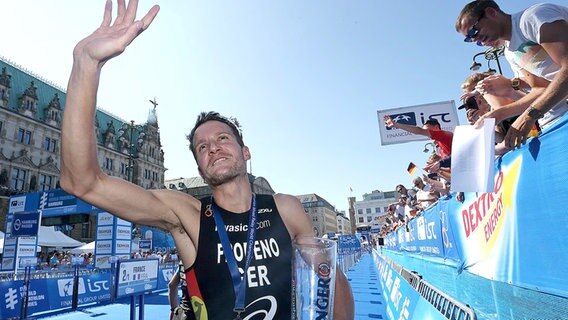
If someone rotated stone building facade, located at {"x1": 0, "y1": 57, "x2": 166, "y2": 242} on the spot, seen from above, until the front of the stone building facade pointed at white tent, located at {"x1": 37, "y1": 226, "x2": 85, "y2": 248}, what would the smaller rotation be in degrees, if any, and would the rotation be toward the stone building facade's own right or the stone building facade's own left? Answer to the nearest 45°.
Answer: approximately 45° to the stone building facade's own right

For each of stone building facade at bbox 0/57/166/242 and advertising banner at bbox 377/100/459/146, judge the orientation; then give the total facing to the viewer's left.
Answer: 0

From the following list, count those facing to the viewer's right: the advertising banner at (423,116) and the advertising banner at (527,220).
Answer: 0

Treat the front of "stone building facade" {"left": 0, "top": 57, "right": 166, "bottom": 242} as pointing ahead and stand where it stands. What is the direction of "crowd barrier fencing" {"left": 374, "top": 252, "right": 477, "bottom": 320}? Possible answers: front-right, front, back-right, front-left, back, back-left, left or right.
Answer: front-right

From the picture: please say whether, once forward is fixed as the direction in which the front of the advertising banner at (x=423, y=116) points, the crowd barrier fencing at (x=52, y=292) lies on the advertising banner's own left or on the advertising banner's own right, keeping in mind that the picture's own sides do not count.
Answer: on the advertising banner's own right

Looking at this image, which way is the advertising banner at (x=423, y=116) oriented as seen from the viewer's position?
toward the camera

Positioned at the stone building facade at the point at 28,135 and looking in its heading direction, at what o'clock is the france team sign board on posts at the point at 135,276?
The france team sign board on posts is roughly at 1 o'clock from the stone building facade.

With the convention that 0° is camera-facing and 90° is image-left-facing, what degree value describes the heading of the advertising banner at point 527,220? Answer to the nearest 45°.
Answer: approximately 45°

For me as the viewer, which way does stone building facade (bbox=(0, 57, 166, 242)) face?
facing the viewer and to the right of the viewer

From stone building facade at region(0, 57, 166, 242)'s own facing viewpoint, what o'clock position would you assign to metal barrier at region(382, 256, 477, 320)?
The metal barrier is roughly at 1 o'clock from the stone building facade.

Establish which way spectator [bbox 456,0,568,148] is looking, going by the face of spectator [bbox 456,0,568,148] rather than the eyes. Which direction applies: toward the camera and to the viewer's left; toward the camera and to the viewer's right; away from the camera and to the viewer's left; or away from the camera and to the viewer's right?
toward the camera and to the viewer's left

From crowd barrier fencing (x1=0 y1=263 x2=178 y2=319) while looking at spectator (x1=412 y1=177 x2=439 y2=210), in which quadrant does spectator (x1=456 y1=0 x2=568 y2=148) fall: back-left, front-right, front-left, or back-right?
front-right

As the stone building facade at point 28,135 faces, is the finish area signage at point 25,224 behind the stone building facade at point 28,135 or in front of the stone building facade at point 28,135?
in front

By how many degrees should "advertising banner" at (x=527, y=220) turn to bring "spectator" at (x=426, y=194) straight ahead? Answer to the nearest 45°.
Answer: approximately 135° to its right
